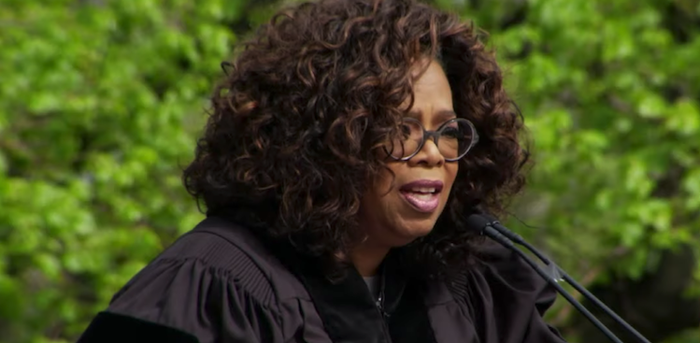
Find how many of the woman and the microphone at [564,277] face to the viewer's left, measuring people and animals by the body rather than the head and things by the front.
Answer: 1

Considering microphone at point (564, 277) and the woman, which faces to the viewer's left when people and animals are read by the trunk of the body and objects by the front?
the microphone

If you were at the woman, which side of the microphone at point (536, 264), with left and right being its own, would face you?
front

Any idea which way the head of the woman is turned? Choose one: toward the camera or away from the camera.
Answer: toward the camera

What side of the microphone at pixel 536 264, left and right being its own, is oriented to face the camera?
left

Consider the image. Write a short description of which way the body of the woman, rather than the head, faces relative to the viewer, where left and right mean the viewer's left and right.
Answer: facing the viewer and to the right of the viewer
